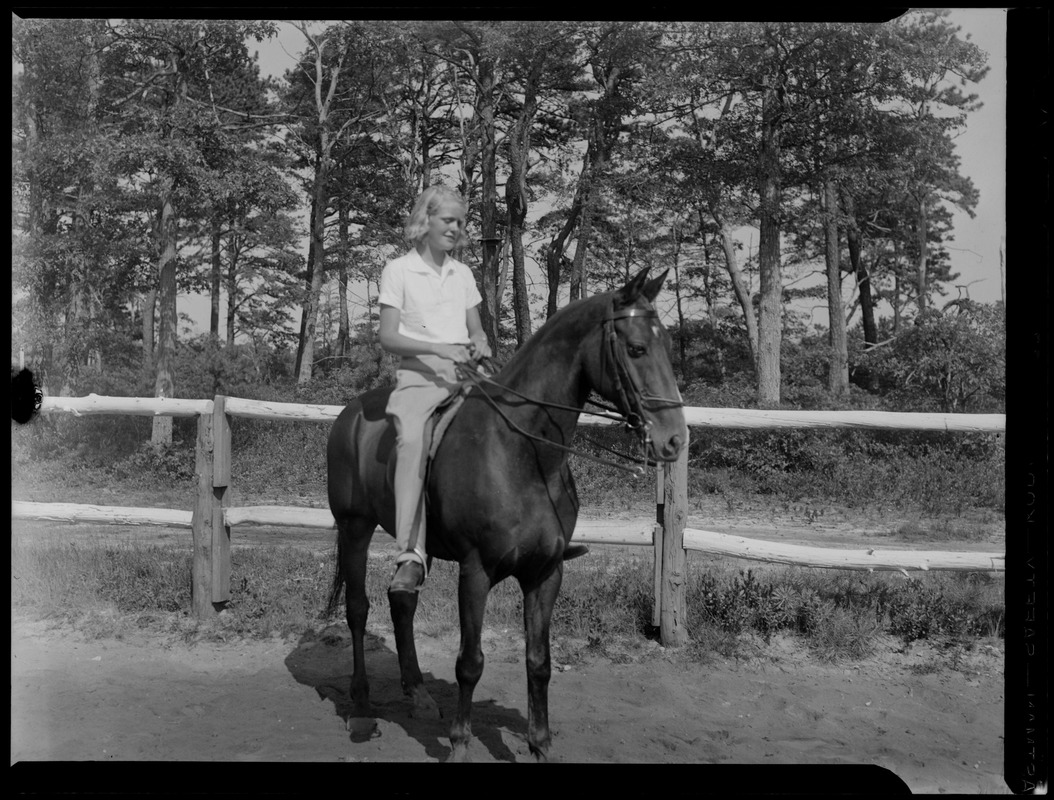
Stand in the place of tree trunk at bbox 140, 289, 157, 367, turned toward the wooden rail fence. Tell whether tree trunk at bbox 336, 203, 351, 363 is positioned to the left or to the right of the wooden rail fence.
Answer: left

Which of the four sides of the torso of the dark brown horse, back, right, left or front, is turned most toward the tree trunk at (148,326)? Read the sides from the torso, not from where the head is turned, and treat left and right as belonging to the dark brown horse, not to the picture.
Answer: back

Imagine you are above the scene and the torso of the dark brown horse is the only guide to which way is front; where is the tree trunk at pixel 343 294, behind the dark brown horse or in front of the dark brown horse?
behind

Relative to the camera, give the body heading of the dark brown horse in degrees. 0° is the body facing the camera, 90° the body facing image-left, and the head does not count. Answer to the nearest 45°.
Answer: approximately 315°

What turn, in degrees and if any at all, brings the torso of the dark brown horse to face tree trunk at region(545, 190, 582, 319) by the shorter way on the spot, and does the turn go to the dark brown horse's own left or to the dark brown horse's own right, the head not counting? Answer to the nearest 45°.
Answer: approximately 135° to the dark brown horse's own left

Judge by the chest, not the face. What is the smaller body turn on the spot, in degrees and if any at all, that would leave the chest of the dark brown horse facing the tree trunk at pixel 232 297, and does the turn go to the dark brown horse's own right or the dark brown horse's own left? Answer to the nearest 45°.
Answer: approximately 135° to the dark brown horse's own left

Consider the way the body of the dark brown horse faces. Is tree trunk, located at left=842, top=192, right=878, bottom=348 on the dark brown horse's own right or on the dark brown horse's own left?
on the dark brown horse's own left

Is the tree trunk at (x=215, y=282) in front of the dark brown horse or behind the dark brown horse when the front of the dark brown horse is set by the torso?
behind
